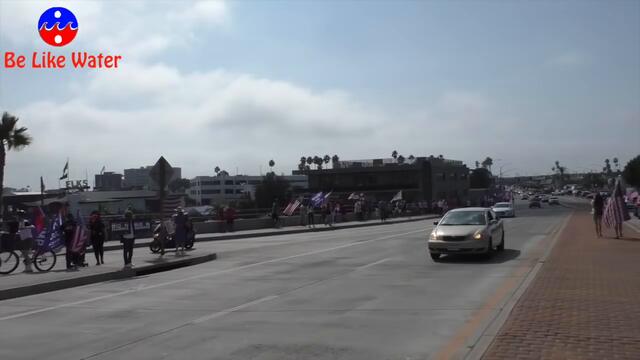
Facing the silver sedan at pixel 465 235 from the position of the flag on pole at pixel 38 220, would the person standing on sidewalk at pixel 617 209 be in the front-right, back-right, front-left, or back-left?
front-left

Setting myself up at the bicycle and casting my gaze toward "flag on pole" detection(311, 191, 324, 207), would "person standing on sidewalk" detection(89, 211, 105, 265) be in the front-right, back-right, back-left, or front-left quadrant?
front-right

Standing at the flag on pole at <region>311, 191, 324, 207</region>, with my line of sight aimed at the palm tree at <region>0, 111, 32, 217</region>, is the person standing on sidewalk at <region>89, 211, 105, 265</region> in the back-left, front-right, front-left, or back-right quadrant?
front-left
